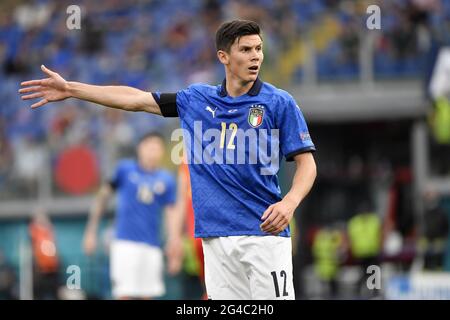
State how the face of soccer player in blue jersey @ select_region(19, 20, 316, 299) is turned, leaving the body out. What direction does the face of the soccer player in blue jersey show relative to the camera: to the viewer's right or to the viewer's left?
to the viewer's right

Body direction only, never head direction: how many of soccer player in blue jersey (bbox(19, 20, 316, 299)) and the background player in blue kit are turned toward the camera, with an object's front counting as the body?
2

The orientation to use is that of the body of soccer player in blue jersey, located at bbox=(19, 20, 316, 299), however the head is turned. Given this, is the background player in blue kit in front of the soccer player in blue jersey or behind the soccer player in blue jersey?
behind

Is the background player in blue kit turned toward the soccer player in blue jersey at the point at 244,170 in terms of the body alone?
yes

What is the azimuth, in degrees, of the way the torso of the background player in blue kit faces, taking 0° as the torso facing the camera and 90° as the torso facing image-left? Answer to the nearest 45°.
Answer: approximately 0°
